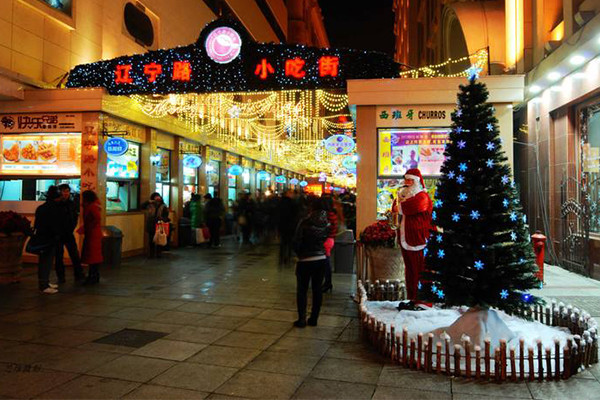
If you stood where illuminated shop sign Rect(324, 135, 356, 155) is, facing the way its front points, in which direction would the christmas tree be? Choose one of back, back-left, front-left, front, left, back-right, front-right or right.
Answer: front

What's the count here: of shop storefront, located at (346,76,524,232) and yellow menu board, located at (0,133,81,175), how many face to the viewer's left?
0

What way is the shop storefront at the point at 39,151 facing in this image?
toward the camera

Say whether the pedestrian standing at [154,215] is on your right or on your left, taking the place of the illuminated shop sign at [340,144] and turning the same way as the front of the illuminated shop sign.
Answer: on your right

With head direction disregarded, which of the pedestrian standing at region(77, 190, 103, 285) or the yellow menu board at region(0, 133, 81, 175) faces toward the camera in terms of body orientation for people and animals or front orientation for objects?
the yellow menu board

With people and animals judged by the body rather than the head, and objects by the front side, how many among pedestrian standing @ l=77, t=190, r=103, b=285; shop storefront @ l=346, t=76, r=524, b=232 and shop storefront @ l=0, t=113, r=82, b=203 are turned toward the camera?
2

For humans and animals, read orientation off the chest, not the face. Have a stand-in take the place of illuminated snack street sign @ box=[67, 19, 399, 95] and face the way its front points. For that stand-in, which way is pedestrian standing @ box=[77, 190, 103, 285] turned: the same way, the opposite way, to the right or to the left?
to the right

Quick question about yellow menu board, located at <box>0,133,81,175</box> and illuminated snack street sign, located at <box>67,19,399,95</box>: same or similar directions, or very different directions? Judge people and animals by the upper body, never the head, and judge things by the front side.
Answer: same or similar directions

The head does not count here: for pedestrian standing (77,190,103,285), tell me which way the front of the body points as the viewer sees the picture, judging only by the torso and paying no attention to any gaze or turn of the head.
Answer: to the viewer's left

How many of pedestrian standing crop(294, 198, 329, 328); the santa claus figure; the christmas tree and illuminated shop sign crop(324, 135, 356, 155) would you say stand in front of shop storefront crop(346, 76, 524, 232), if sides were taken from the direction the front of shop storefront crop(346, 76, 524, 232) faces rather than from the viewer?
3

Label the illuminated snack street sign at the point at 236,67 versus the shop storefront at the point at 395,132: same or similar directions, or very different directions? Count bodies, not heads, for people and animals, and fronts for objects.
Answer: same or similar directions

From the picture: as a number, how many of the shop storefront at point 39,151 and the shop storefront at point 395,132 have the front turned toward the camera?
2

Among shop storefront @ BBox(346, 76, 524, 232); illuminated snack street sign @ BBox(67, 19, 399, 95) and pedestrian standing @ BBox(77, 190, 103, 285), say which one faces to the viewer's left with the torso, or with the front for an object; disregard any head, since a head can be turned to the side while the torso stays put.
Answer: the pedestrian standing

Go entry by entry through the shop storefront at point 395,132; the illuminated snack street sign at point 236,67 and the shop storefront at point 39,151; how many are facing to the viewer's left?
0

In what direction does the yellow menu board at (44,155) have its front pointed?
toward the camera

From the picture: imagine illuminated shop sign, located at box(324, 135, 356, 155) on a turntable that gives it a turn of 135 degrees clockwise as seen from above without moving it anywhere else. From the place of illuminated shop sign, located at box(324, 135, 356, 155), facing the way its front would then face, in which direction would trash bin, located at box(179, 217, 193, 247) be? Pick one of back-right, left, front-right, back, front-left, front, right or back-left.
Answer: front-left

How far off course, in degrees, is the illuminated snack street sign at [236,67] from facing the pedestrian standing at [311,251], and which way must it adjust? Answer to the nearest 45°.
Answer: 0° — it already faces them

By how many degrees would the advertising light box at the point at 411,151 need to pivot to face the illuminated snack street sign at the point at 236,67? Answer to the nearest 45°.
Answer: approximately 90° to its right

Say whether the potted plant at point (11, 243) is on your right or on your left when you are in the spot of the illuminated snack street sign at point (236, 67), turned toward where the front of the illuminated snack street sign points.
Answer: on your right
